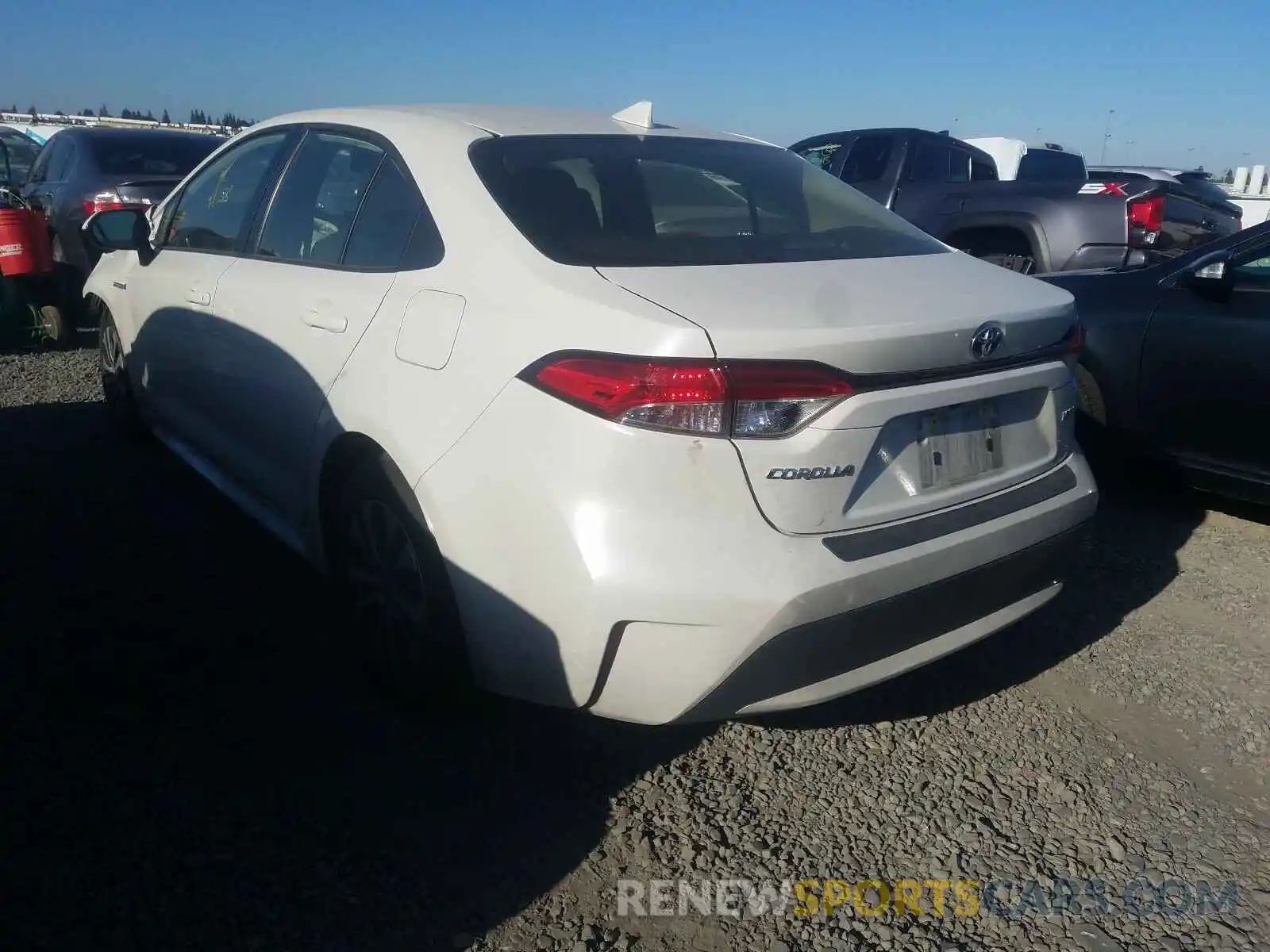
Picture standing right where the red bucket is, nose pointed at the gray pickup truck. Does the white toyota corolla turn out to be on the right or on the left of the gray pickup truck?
right

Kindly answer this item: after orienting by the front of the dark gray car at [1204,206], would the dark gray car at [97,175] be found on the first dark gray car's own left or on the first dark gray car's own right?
on the first dark gray car's own left

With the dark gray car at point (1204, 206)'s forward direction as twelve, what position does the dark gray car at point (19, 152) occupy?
the dark gray car at point (19, 152) is roughly at 10 o'clock from the dark gray car at point (1204, 206).

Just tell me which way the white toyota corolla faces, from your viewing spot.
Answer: facing away from the viewer and to the left of the viewer

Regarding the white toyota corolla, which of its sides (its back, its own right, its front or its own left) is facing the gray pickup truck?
right

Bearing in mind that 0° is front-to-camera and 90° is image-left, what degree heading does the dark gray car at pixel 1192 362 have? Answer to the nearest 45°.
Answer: approximately 135°

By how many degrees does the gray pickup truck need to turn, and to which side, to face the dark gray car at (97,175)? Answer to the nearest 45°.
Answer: approximately 45° to its left
